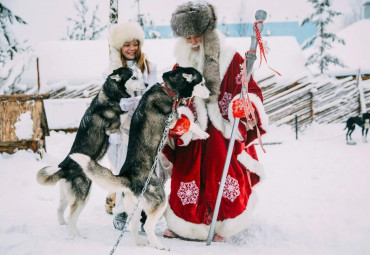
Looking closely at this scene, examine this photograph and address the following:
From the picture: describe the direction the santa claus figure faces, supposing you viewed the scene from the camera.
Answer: facing the viewer and to the left of the viewer

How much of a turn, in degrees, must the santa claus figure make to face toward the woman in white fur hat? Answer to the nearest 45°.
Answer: approximately 90° to its right

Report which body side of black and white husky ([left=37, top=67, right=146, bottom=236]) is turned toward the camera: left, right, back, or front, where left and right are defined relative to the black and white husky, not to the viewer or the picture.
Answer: right

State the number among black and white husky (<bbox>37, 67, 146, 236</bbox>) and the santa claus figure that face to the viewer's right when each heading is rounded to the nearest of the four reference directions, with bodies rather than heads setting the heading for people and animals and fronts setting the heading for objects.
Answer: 1

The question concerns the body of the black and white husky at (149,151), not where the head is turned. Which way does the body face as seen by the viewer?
to the viewer's right

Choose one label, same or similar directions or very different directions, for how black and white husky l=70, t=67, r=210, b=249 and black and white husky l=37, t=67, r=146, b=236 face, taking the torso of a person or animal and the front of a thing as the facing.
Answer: same or similar directions

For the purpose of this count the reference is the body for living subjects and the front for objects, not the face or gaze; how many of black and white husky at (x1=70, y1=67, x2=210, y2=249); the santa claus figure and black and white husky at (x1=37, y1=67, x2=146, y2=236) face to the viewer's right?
2

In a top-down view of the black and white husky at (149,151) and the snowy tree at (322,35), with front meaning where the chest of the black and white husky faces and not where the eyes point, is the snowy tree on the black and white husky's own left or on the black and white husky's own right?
on the black and white husky's own left

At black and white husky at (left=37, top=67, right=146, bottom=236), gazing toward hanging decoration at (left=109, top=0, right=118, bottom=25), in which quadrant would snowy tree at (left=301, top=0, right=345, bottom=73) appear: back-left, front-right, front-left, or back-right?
front-right

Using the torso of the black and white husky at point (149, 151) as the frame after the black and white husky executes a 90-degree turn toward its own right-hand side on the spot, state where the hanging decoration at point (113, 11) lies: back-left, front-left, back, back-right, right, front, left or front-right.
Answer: back
